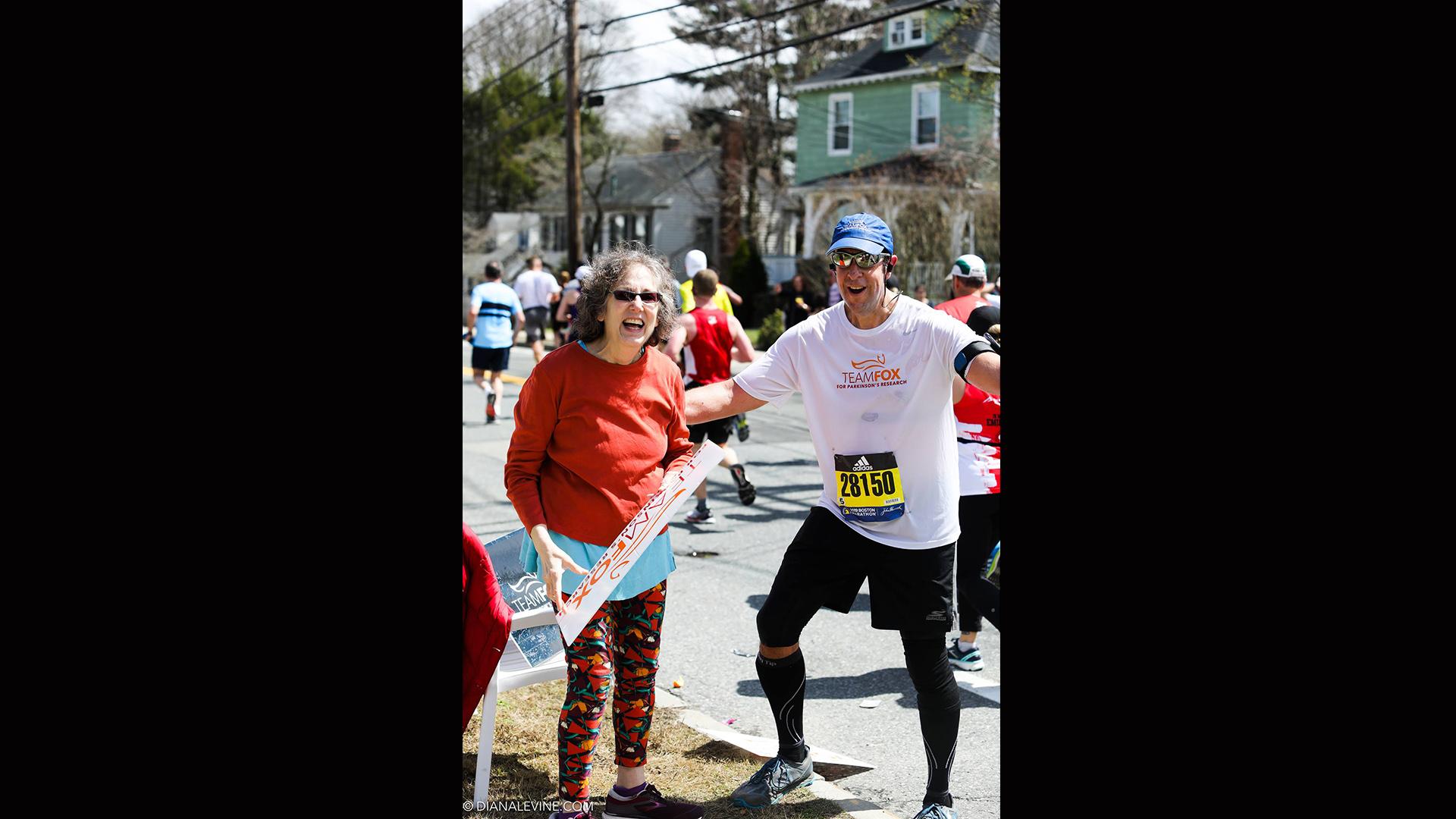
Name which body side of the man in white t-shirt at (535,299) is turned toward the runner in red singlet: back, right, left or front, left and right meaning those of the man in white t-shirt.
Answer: back

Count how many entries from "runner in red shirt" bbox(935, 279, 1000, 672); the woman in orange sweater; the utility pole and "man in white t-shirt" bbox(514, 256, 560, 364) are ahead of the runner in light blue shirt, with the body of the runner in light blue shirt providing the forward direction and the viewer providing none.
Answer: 2

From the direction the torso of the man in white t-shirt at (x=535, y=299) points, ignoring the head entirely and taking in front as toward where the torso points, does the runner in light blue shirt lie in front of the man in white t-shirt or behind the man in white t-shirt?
behind

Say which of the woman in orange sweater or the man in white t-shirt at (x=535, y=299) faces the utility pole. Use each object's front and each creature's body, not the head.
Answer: the man in white t-shirt

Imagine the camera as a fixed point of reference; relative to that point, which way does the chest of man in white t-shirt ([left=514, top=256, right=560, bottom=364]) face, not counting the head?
away from the camera

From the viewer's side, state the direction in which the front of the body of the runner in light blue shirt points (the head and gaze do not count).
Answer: away from the camera

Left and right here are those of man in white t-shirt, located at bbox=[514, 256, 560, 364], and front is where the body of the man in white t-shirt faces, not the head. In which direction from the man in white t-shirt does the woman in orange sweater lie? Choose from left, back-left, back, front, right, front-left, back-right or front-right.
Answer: back

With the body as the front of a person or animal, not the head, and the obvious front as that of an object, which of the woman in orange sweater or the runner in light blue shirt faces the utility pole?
the runner in light blue shirt

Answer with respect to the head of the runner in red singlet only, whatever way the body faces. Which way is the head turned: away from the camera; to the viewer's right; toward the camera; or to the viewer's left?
away from the camera

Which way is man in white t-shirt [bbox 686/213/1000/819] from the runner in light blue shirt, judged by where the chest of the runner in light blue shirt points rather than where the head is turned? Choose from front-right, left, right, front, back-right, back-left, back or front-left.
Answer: back
